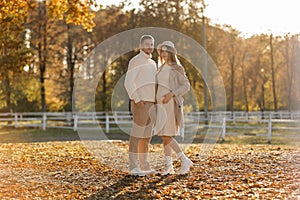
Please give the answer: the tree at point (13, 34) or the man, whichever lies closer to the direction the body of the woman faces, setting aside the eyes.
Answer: the man

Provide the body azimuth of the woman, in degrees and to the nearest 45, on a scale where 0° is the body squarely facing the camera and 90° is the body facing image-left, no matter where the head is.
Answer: approximately 45°

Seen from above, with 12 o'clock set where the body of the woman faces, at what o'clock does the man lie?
The man is roughly at 1 o'clock from the woman.

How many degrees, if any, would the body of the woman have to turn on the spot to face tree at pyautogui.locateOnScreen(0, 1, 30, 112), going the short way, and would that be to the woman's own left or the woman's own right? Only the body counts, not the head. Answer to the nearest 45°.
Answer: approximately 90° to the woman's own right
